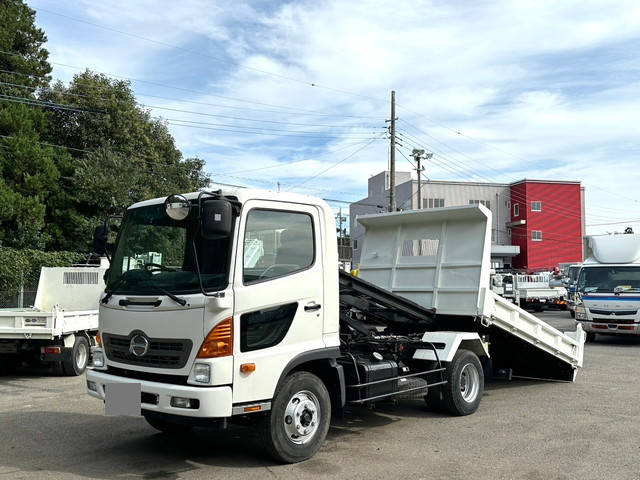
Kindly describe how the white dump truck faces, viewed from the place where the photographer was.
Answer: facing the viewer and to the left of the viewer

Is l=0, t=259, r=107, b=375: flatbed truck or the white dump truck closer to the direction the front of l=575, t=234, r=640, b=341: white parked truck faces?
the white dump truck

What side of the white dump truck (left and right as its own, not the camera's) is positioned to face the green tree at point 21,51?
right

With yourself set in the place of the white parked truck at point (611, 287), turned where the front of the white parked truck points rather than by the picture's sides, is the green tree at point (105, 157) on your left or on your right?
on your right

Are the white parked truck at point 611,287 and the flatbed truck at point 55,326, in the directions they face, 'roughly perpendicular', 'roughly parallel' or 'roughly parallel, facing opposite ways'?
roughly parallel, facing opposite ways

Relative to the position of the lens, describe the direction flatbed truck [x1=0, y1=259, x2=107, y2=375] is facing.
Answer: facing away from the viewer and to the right of the viewer

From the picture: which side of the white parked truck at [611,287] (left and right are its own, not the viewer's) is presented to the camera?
front

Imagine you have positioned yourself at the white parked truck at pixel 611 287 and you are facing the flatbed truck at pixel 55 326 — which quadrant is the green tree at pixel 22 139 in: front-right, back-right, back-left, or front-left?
front-right

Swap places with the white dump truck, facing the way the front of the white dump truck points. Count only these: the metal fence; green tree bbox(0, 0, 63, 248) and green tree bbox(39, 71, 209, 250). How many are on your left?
0

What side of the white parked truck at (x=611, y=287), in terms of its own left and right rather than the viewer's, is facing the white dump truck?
front

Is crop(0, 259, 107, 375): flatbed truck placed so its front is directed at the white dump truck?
no

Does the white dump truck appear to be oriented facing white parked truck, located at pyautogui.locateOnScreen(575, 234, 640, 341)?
no

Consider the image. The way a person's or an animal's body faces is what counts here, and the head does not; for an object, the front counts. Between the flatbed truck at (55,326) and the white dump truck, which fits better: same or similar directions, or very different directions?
very different directions

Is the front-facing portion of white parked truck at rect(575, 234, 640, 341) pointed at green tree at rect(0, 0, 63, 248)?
no

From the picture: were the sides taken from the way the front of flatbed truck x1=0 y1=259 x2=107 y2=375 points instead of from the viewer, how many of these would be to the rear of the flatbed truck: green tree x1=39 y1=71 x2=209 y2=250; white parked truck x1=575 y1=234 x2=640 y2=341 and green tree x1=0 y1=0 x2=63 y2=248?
0

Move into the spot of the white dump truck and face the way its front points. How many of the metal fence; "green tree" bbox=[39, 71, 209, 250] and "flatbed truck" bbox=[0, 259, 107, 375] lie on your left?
0

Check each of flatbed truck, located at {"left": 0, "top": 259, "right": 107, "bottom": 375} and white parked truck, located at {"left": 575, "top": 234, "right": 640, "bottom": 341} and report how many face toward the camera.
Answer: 1

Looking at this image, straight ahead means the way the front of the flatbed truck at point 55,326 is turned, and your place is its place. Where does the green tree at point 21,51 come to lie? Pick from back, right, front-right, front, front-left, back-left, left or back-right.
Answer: front-left

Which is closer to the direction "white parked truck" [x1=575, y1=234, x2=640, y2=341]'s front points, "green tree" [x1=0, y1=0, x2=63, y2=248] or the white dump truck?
the white dump truck

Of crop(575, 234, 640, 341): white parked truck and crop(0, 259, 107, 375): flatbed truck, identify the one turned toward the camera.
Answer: the white parked truck

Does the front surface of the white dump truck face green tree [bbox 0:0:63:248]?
no
